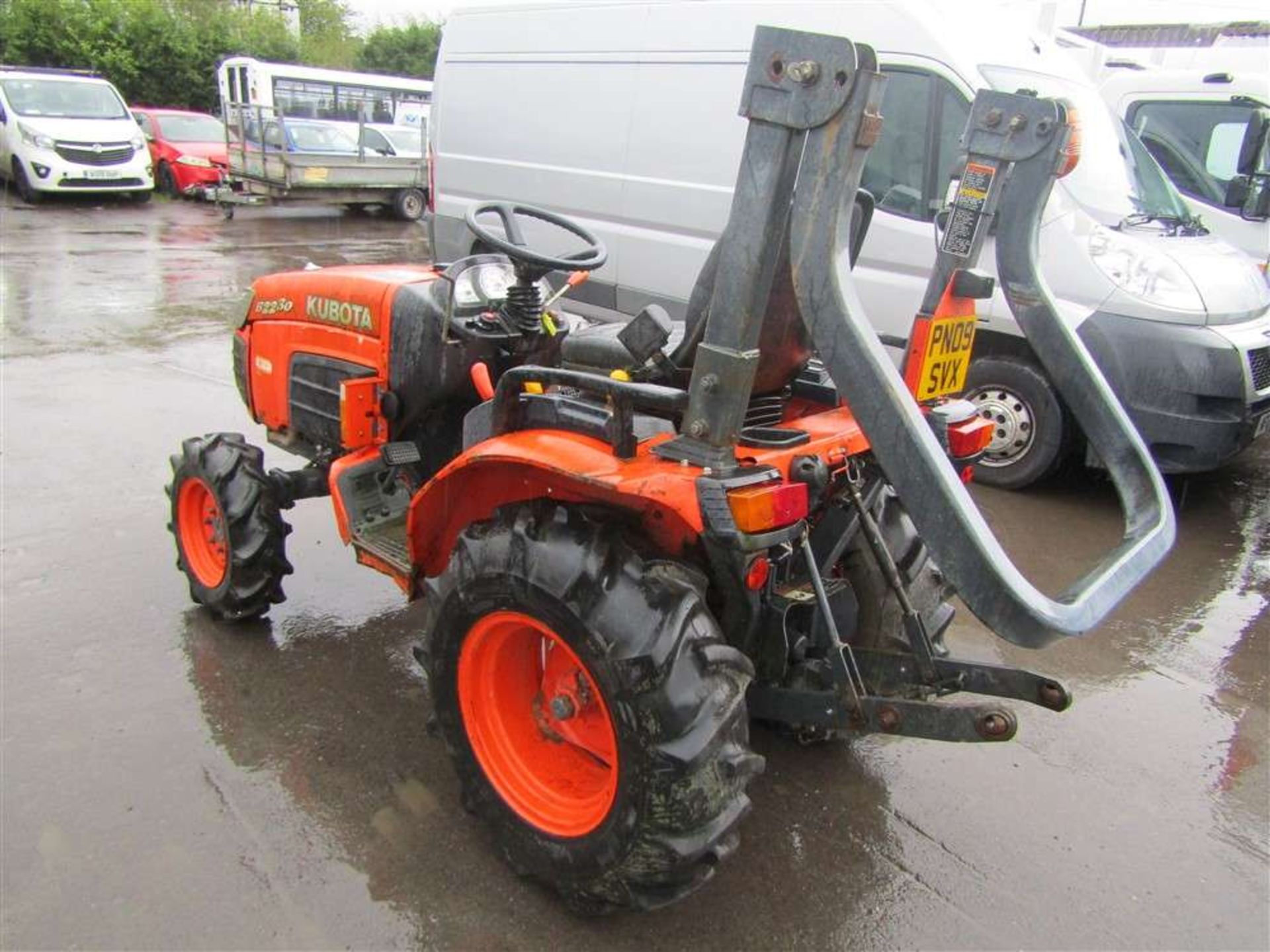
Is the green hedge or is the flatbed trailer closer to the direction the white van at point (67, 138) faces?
the flatbed trailer

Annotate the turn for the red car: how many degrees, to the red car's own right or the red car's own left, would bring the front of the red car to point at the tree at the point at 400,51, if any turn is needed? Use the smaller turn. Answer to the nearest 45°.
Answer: approximately 135° to the red car's own left

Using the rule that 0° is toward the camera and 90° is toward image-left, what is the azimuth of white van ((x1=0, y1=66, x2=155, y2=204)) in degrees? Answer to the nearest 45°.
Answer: approximately 315°

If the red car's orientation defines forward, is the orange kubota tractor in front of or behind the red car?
in front

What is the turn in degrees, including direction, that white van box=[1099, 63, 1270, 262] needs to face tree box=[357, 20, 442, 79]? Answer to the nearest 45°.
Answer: approximately 180°

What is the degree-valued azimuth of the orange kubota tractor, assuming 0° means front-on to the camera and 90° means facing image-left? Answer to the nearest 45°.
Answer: approximately 135°

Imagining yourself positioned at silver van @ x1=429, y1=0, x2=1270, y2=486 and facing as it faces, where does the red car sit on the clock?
The red car is roughly at 6 o'clock from the silver van.

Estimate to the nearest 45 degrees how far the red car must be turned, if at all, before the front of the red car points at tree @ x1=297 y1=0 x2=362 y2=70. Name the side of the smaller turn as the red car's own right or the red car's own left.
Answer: approximately 135° to the red car's own left

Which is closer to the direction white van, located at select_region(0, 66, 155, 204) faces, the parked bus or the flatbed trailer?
the flatbed trailer

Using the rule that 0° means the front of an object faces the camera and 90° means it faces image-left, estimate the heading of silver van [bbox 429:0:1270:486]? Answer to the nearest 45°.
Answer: approximately 315°

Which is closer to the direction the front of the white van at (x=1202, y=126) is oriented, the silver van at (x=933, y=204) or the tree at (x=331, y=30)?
the silver van

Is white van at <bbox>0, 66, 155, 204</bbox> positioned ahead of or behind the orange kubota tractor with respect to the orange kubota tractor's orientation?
ahead

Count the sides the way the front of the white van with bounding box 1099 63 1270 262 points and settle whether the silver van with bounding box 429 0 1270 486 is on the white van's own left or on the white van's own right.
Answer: on the white van's own right

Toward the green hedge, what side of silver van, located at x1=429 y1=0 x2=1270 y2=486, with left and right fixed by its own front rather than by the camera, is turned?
back

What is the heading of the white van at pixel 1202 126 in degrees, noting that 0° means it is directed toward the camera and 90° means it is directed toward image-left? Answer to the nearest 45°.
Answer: approximately 315°

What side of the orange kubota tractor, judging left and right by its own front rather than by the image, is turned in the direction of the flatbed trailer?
front

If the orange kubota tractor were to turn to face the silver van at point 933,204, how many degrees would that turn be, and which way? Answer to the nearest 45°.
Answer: approximately 45° to its right

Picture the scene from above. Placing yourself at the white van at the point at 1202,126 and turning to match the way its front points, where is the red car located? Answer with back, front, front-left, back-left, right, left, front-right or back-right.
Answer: back-right

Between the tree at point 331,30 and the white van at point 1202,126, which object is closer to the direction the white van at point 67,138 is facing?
the white van

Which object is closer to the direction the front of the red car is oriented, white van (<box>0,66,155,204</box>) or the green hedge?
the white van
